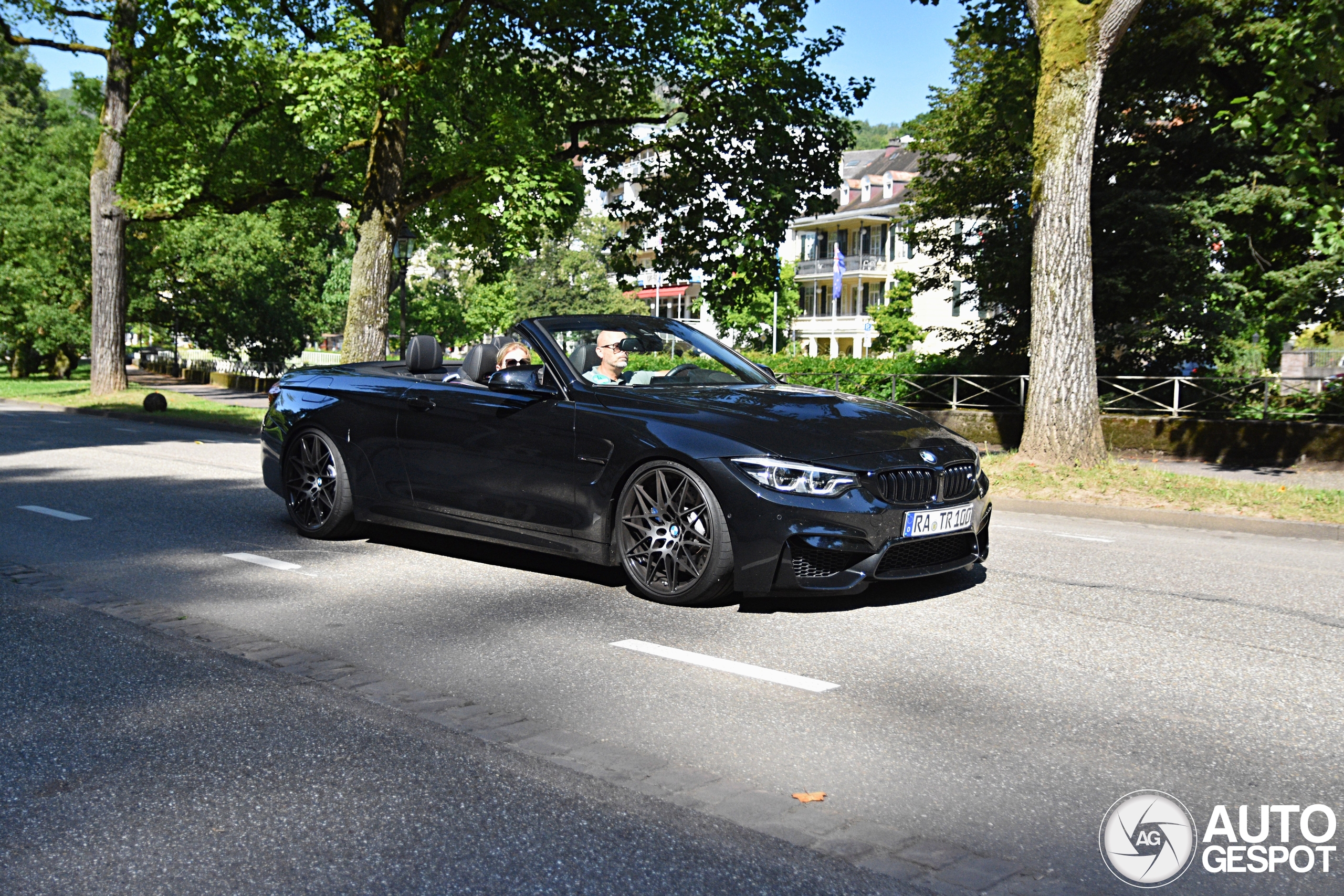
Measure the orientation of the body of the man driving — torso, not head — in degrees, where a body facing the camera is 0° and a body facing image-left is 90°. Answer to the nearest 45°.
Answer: approximately 315°

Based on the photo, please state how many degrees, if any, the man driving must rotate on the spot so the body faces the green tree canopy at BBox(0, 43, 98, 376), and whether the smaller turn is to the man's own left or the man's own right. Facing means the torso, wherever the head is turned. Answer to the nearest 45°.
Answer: approximately 180°

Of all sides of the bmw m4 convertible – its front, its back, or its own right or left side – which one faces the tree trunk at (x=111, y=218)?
back

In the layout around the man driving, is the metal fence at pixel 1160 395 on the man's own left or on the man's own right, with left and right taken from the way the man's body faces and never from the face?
on the man's own left

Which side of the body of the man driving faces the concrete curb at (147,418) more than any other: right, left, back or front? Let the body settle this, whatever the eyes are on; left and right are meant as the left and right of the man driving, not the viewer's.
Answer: back

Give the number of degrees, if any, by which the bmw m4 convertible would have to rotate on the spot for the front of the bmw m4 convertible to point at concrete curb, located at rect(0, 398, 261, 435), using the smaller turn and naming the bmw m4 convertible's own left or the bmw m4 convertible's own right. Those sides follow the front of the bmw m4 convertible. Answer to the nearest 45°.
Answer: approximately 180°

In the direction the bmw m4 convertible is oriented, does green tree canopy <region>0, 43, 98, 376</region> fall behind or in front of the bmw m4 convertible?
behind

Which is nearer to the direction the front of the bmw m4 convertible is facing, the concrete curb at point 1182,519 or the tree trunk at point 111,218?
the concrete curb

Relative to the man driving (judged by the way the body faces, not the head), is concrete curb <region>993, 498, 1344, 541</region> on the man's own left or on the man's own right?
on the man's own left

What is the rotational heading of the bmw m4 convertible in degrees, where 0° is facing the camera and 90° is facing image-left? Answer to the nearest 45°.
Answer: approximately 315°
